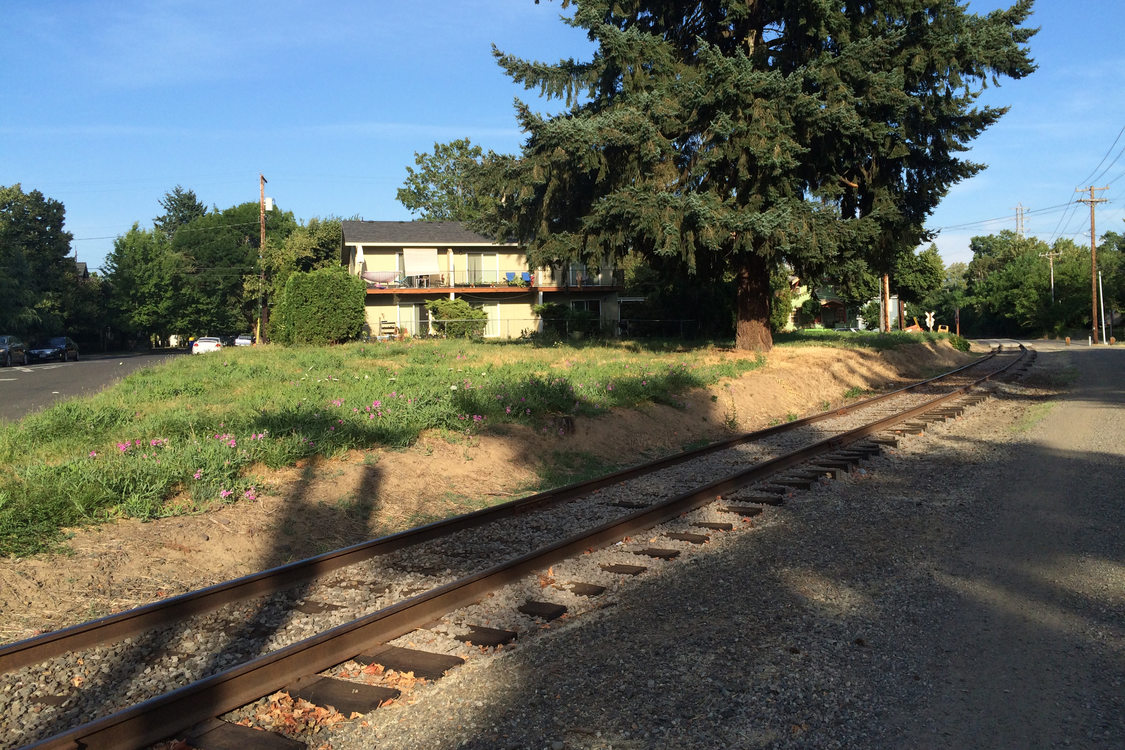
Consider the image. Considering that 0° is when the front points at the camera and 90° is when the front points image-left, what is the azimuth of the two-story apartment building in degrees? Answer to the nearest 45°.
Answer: approximately 0°

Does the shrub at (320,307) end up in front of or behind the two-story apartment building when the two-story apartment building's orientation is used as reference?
in front

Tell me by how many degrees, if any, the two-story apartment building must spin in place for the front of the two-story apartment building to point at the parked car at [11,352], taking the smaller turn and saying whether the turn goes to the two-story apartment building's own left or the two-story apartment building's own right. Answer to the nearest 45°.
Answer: approximately 90° to the two-story apartment building's own right

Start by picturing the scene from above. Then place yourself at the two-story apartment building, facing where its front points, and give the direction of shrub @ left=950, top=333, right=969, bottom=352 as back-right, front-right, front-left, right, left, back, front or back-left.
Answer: left

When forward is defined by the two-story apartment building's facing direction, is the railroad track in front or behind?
in front

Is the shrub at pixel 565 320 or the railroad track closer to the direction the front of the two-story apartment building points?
the railroad track

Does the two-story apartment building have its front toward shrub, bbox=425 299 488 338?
yes
